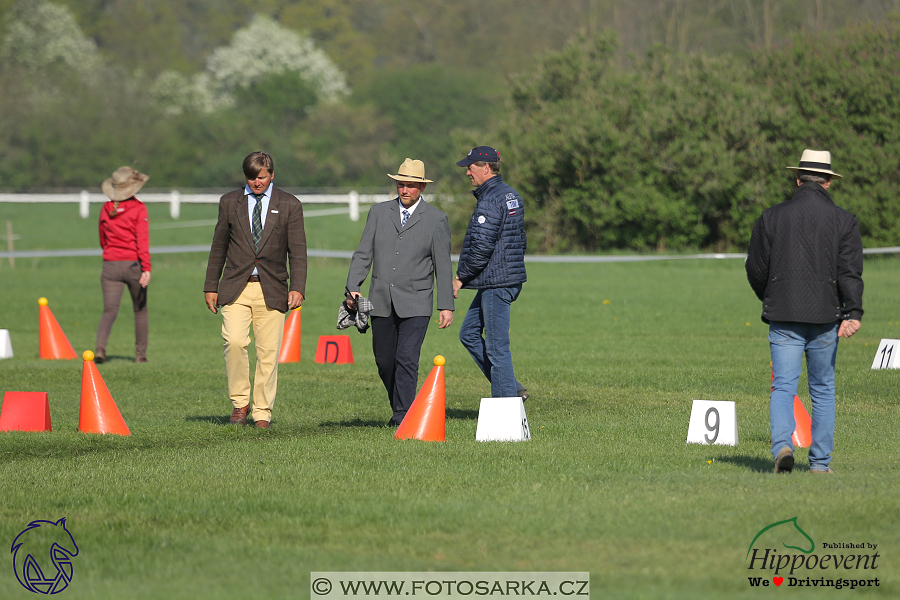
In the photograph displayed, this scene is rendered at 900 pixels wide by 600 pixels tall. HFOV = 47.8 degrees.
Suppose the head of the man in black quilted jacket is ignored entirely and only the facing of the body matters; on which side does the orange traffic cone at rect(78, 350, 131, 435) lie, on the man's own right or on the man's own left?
on the man's own left

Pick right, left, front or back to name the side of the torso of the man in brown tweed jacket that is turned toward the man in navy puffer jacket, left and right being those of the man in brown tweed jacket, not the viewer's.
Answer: left

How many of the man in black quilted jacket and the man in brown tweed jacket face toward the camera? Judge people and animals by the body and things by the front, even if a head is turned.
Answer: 1

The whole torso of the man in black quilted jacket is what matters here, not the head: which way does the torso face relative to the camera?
away from the camera

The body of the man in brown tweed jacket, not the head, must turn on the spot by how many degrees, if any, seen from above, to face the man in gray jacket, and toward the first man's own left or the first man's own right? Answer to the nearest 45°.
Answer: approximately 90° to the first man's own left

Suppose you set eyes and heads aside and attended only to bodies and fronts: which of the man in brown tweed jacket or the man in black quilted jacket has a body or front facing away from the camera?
the man in black quilted jacket

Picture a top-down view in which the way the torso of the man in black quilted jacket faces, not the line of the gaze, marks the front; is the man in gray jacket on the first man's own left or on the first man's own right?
on the first man's own left

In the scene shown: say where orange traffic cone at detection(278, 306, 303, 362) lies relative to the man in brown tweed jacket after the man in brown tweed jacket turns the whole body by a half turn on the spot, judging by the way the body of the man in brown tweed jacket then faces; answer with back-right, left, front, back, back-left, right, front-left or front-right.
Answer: front

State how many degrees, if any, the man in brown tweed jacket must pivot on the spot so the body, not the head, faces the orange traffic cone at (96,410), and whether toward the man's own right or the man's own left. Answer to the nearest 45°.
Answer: approximately 90° to the man's own right

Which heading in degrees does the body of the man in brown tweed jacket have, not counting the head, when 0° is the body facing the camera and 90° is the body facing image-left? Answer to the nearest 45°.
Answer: approximately 0°

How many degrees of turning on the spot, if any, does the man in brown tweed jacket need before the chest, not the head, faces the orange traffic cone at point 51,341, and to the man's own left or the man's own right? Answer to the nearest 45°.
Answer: approximately 135° to the man's own right
